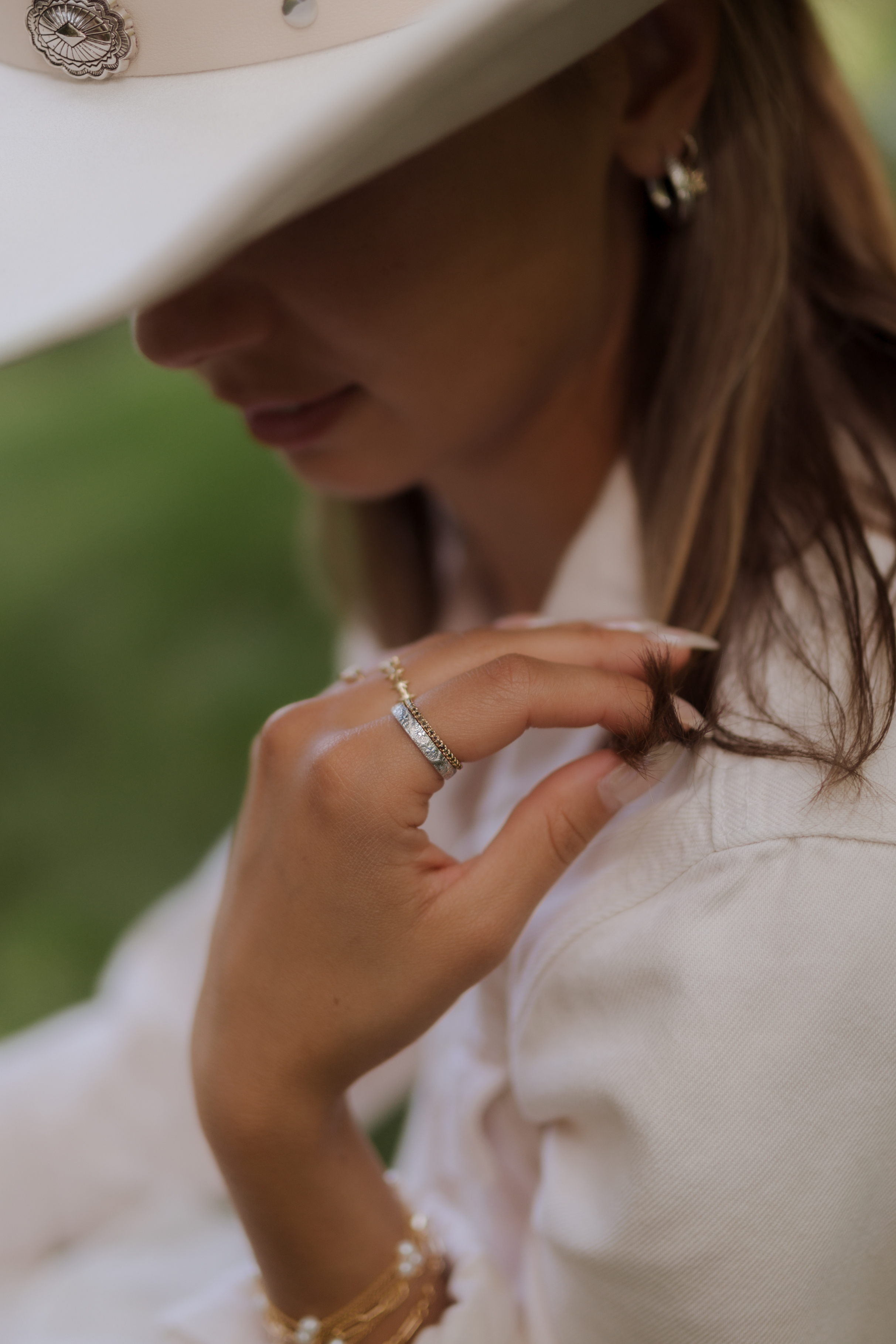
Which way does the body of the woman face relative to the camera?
to the viewer's left

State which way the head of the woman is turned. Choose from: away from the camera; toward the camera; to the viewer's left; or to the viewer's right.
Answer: to the viewer's left
